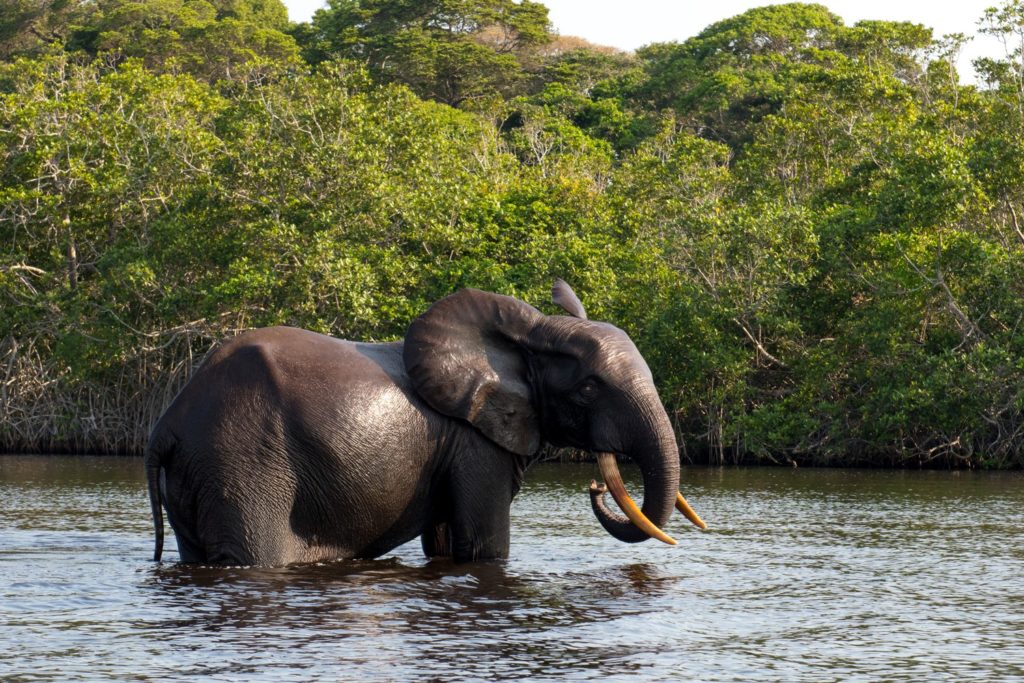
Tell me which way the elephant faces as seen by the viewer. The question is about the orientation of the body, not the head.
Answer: to the viewer's right
